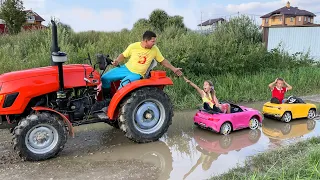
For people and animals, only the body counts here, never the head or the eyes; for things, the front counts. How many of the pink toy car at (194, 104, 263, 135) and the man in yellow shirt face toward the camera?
1

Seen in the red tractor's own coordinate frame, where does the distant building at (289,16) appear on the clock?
The distant building is roughly at 4 o'clock from the red tractor.

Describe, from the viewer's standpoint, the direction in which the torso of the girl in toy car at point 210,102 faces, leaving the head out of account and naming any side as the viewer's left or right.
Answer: facing the viewer and to the left of the viewer

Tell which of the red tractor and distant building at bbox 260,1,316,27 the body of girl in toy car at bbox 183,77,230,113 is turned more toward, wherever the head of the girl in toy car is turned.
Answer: the red tractor

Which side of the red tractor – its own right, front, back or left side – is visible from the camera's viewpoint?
left

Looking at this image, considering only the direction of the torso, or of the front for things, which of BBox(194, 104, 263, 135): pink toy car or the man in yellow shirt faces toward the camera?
the man in yellow shirt

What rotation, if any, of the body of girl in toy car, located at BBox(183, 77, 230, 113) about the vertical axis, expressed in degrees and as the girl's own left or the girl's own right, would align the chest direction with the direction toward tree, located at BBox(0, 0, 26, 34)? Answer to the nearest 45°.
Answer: approximately 90° to the girl's own right

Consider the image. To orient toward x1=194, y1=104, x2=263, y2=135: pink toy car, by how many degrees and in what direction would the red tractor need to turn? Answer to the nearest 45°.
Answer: approximately 180°

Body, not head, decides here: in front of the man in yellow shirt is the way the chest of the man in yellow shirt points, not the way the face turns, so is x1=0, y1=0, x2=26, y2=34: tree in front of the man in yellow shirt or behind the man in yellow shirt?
behind

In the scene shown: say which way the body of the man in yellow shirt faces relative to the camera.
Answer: toward the camera

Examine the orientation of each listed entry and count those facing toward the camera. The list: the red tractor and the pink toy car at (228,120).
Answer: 0
